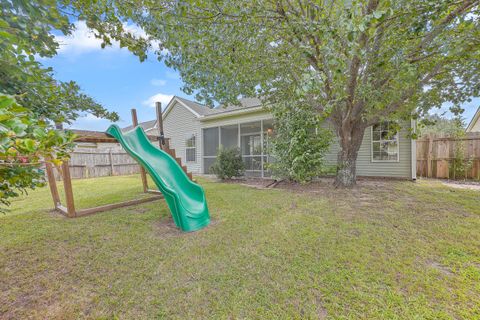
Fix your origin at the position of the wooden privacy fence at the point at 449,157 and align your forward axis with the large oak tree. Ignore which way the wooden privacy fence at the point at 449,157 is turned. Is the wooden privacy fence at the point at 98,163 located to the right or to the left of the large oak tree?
right

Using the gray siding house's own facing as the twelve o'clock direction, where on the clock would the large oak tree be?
The large oak tree is roughly at 5 o'clock from the gray siding house.

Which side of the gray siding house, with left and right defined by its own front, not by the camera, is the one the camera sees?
back

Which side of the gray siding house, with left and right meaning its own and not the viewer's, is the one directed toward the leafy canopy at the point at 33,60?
back

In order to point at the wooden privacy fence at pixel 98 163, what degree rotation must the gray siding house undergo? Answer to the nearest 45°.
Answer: approximately 90° to its left
